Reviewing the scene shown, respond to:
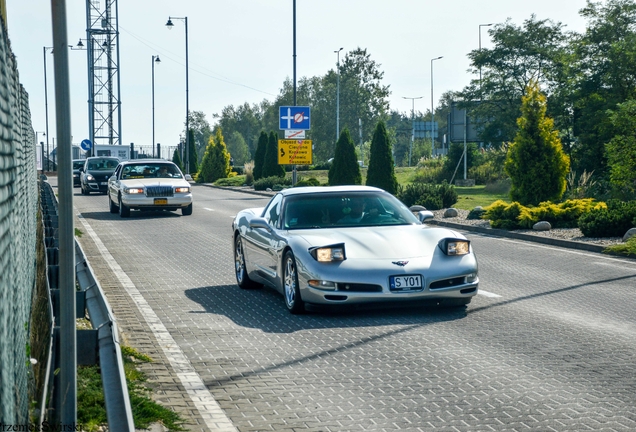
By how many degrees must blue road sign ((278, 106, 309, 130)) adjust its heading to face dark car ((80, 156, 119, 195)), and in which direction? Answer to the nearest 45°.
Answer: approximately 90° to its right

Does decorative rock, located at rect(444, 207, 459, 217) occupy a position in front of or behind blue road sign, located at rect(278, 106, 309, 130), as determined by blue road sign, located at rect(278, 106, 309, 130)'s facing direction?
in front

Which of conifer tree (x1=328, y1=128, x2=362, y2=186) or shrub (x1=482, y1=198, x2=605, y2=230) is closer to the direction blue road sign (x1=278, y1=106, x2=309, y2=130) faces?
the shrub

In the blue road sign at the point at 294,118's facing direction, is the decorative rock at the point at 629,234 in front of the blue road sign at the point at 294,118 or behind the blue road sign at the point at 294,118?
in front

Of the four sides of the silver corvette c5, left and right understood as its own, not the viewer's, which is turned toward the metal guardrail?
right

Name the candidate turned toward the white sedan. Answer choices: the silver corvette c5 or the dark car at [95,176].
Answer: the dark car

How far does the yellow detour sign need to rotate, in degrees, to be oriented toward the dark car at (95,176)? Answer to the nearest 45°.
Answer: approximately 90° to its right
